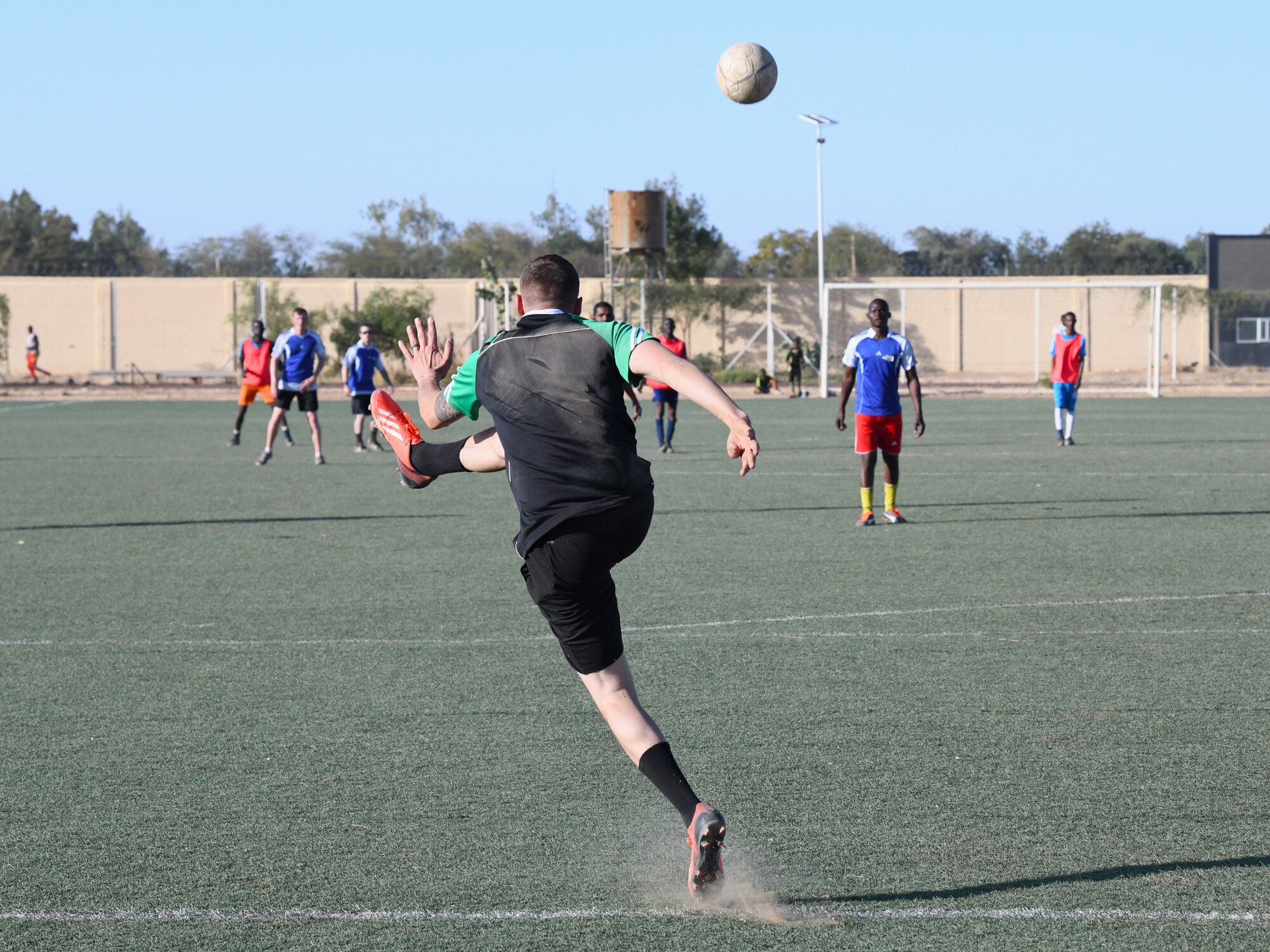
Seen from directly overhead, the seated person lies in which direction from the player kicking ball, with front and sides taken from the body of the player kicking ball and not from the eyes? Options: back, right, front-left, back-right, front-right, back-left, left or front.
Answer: front

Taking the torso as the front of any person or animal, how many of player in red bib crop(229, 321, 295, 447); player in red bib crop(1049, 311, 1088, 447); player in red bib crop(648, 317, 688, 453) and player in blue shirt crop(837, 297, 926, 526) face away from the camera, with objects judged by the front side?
0

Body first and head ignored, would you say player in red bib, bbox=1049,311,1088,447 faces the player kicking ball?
yes

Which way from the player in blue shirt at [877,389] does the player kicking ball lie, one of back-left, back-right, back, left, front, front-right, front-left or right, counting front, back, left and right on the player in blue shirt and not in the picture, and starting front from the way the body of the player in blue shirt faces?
front

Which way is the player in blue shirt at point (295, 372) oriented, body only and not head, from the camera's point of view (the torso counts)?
toward the camera

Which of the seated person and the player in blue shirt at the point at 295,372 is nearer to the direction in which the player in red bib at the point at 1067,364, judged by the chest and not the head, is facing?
the player in blue shirt

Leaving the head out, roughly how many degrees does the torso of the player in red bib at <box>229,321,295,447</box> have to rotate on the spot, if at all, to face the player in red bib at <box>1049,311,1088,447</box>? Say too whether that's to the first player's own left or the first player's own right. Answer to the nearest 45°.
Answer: approximately 90° to the first player's own left

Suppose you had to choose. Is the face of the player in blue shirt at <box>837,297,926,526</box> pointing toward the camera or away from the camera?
toward the camera

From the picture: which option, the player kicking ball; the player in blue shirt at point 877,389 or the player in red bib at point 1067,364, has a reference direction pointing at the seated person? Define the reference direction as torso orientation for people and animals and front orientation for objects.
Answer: the player kicking ball

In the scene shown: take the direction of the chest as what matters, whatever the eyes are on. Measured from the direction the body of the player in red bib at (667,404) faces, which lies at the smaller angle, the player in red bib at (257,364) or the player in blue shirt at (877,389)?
the player in blue shirt

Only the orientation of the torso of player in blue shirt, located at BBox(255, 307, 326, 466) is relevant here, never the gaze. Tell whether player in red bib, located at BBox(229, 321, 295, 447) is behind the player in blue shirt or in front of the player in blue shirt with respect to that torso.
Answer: behind

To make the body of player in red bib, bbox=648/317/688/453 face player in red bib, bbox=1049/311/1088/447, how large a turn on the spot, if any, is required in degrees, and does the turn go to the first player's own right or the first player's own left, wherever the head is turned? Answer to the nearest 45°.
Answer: approximately 90° to the first player's own left

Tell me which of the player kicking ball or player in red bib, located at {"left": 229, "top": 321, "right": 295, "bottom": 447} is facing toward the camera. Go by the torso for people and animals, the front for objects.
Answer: the player in red bib

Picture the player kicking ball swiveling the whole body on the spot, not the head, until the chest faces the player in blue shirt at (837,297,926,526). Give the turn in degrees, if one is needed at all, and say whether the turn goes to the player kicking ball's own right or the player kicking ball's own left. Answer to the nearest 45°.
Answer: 0° — they already face them

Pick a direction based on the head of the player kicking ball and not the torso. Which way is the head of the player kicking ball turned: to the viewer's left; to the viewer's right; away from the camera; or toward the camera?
away from the camera
